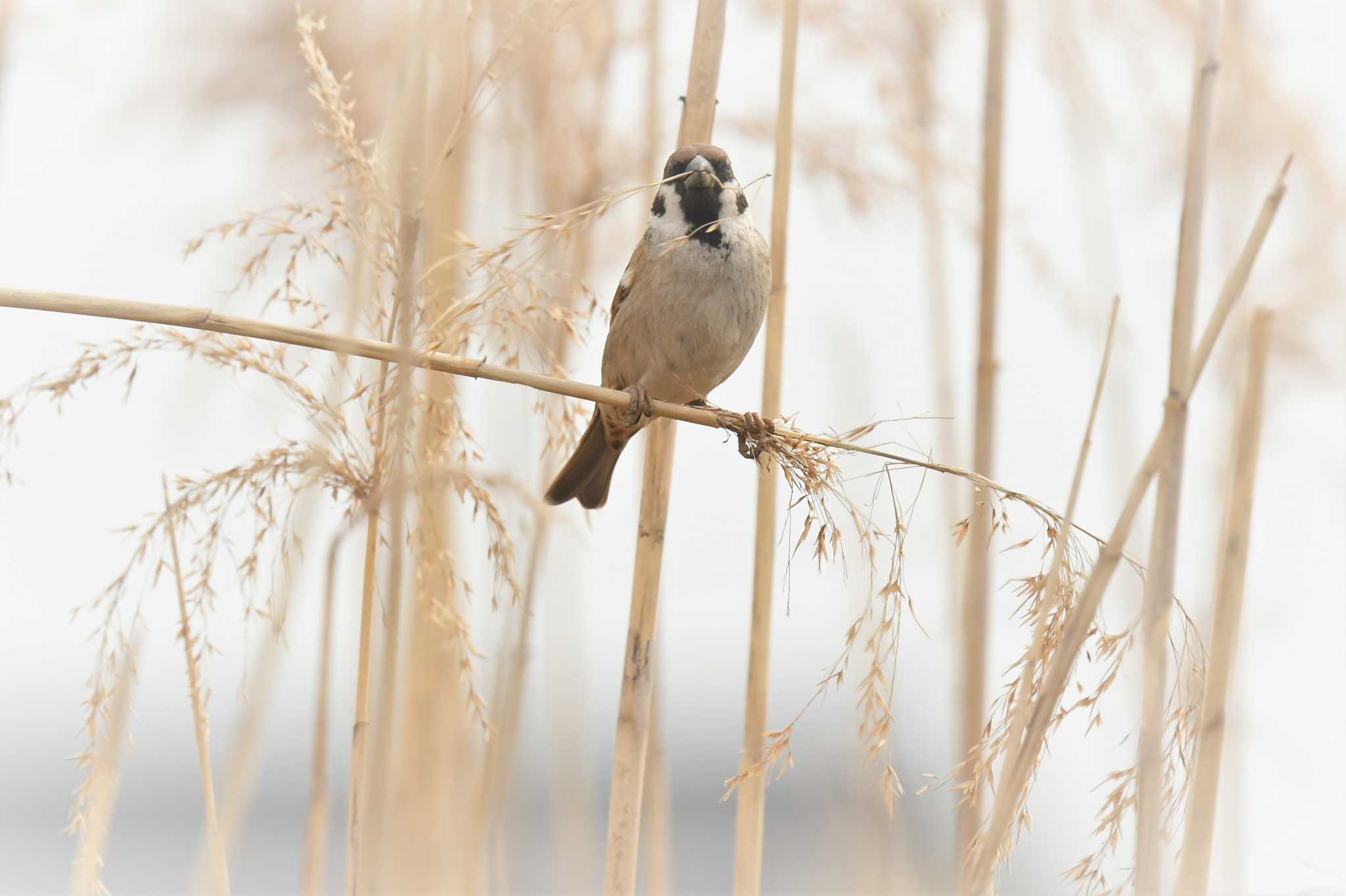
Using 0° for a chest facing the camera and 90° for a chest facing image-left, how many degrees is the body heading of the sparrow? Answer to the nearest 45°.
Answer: approximately 0°

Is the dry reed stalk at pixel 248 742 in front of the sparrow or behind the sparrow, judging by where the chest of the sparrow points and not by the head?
in front

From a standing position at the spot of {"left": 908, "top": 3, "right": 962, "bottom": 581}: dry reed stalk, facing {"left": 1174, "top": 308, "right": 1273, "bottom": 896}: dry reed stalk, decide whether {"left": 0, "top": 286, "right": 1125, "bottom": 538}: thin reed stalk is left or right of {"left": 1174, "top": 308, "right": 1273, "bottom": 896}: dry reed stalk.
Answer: right
